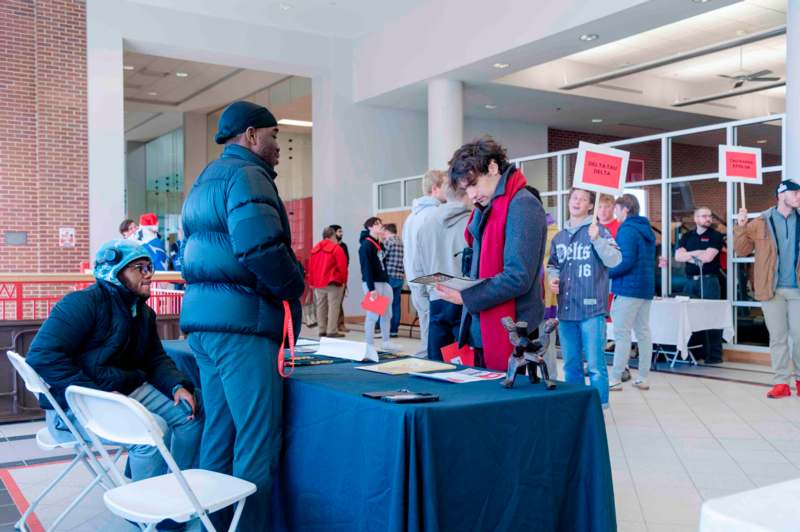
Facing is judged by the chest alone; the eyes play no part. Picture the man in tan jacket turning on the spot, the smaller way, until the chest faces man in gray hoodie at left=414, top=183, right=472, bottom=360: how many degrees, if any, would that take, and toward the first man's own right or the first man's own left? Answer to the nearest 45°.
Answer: approximately 45° to the first man's own right

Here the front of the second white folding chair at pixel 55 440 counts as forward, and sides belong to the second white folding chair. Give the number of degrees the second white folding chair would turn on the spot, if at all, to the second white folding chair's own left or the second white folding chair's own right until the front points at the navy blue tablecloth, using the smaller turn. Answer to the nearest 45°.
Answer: approximately 45° to the second white folding chair's own right

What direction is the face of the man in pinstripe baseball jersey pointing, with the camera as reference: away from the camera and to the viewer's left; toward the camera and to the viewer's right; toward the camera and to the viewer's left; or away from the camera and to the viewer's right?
toward the camera and to the viewer's left

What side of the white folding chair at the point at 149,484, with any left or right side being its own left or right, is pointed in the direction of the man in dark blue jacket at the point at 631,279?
front

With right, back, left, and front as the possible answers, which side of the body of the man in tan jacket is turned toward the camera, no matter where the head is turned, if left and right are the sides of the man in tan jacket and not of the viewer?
front

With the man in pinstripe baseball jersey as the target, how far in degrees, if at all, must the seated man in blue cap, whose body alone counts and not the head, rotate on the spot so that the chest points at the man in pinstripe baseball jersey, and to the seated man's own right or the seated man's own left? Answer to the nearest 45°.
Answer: approximately 45° to the seated man's own left

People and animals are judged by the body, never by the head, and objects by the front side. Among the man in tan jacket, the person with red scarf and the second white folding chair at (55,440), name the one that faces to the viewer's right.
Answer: the second white folding chair

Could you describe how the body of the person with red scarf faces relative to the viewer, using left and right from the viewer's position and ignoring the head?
facing the viewer and to the left of the viewer

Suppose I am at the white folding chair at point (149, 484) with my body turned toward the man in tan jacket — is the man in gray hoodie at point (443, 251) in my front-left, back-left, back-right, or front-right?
front-left

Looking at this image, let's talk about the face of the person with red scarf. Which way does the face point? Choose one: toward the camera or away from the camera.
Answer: toward the camera

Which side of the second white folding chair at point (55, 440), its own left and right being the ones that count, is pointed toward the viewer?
right

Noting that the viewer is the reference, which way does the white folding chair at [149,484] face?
facing away from the viewer and to the right of the viewer

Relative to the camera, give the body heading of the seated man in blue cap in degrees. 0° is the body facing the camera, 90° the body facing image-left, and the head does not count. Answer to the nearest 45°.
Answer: approximately 315°

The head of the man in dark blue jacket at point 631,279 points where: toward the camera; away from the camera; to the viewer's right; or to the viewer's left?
to the viewer's left

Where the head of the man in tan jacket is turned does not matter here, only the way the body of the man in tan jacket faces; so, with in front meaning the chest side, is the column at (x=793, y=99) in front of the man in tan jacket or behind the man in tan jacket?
behind

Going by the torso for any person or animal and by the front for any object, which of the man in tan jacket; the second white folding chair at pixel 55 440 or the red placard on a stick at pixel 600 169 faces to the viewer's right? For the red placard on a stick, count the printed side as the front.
the second white folding chair

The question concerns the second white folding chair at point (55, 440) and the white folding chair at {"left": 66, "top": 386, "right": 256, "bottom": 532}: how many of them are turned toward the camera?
0
